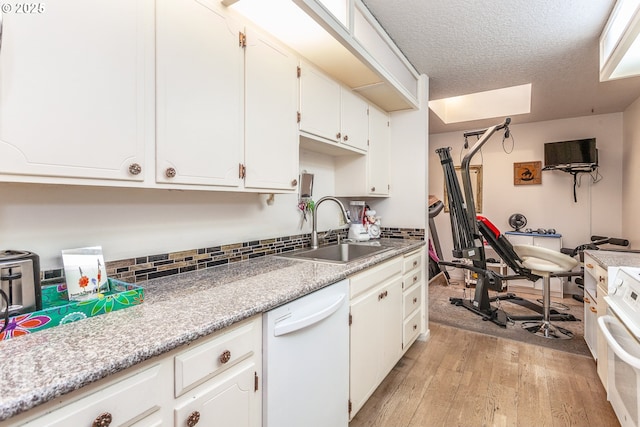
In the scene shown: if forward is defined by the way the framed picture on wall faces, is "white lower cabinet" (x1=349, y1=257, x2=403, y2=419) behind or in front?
in front

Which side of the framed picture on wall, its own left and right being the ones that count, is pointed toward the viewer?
front

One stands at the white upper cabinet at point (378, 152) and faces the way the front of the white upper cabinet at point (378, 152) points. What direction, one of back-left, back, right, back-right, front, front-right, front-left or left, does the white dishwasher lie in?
front-right

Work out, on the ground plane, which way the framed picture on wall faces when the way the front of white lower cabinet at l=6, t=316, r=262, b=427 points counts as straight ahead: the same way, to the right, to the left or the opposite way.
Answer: to the right

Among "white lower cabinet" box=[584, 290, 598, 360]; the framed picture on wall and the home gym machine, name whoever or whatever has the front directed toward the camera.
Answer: the framed picture on wall

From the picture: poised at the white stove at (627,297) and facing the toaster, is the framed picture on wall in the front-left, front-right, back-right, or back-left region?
back-right

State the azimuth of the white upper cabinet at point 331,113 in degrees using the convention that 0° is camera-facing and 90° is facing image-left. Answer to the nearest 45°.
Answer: approximately 315°

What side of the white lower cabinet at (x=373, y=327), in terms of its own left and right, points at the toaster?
right

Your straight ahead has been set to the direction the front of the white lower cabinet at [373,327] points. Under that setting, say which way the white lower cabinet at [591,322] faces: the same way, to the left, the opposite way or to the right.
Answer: the opposite way

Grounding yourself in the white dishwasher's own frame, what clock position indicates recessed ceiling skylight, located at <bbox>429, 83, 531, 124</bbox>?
The recessed ceiling skylight is roughly at 9 o'clock from the white dishwasher.

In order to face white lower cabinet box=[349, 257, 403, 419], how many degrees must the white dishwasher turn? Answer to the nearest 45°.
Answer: approximately 90° to its left

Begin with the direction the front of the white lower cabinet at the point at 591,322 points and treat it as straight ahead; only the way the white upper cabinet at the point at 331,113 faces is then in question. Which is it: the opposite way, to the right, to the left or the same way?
the opposite way

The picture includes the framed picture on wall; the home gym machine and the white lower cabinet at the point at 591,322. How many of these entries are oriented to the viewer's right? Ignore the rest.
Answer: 1

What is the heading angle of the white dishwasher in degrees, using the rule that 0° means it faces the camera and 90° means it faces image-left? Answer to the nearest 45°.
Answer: approximately 315°

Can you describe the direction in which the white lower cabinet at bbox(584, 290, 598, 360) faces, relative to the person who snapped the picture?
facing to the left of the viewer

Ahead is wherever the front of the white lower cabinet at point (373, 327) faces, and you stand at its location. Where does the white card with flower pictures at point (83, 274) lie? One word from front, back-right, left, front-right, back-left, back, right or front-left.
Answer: right
